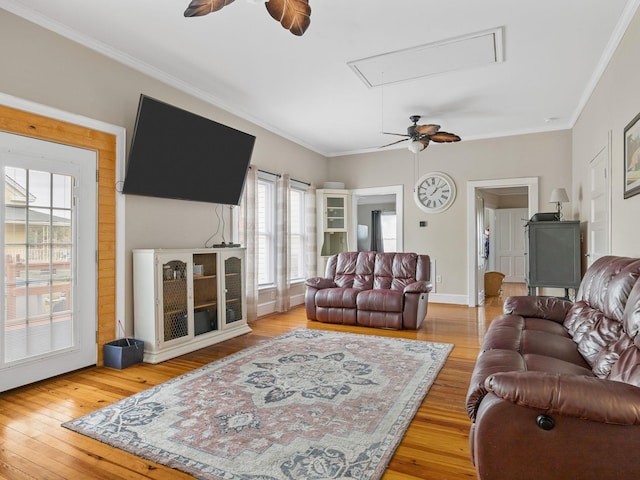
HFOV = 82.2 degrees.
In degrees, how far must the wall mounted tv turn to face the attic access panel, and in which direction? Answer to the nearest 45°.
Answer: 0° — it already faces it

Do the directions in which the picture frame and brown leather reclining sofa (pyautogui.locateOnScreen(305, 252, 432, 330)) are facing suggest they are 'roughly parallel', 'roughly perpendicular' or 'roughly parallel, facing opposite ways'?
roughly perpendicular

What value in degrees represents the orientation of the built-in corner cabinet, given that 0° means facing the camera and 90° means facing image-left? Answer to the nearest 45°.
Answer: approximately 0°

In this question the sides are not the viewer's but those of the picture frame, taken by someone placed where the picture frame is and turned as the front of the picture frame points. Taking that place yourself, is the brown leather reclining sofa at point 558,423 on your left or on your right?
on your left

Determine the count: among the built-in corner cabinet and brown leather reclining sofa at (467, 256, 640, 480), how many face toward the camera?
1

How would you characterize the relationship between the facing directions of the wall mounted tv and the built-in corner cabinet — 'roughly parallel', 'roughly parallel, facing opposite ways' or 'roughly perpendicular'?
roughly perpendicular

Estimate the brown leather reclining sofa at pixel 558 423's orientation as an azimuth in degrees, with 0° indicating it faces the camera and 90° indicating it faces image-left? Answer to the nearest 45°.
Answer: approximately 90°

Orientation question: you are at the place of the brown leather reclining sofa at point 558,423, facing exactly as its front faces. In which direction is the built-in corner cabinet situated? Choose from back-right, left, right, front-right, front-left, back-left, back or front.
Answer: front-right
